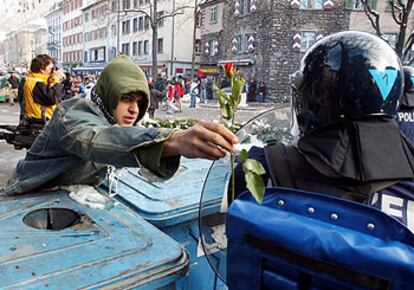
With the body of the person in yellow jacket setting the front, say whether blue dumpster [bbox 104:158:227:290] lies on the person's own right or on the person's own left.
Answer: on the person's own right

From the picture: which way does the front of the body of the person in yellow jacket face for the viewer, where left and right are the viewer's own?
facing to the right of the viewer

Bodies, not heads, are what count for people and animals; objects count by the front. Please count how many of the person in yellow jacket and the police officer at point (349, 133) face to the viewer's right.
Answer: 1

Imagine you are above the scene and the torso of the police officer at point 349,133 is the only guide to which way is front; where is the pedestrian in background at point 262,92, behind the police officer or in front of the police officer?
in front

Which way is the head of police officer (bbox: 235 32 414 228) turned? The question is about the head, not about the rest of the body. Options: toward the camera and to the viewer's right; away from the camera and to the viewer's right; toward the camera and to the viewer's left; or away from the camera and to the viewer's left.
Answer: away from the camera and to the viewer's left

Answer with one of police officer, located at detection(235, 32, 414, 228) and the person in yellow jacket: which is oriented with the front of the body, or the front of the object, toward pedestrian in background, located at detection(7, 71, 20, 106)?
the police officer

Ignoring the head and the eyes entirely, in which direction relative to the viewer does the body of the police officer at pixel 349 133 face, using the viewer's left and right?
facing away from the viewer and to the left of the viewer

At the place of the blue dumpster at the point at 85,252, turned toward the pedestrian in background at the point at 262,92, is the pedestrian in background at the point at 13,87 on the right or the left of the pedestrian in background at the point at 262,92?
left

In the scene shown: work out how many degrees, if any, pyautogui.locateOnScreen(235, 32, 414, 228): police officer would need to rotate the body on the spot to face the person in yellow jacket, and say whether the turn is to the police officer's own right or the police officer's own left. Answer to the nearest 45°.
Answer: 0° — they already face them
